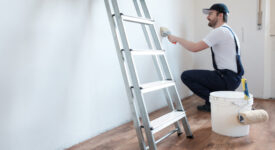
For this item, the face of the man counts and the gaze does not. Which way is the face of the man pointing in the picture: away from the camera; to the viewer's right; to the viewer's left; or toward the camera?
to the viewer's left

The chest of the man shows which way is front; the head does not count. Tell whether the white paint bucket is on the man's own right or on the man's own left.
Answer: on the man's own left

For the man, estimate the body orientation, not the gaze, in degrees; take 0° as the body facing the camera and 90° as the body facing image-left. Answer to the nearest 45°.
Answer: approximately 90°
